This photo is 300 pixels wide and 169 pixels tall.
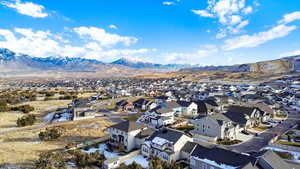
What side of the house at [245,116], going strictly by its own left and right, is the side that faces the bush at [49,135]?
right

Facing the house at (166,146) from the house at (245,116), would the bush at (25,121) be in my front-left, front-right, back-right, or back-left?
front-right

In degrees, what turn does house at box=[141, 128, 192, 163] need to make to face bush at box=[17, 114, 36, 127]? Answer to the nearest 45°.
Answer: approximately 90° to its right

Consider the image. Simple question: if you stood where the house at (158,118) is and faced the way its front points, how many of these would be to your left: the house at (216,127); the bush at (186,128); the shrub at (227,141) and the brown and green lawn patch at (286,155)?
4

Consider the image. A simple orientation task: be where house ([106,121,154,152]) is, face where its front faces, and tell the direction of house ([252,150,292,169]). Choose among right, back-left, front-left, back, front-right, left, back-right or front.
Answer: left

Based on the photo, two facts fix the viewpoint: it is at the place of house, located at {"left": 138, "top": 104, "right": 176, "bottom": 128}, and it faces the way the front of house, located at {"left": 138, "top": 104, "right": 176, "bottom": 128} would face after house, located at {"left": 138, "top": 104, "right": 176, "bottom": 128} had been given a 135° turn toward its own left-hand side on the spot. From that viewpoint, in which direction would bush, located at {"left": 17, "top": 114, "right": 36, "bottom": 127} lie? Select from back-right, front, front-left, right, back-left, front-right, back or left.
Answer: back

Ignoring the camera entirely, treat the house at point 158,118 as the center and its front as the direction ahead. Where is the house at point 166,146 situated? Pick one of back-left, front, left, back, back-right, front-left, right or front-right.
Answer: front-left

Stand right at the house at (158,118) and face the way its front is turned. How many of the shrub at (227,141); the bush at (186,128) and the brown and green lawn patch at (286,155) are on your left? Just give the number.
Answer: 3

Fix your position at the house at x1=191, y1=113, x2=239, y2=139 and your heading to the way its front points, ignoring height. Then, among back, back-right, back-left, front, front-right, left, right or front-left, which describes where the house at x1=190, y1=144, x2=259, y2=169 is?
front-right

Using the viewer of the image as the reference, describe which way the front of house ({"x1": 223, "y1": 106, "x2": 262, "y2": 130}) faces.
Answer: facing the viewer and to the right of the viewer

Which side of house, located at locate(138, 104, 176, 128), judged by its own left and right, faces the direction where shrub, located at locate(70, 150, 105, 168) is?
front

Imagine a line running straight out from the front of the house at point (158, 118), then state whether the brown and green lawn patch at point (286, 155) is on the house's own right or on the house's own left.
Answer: on the house's own left

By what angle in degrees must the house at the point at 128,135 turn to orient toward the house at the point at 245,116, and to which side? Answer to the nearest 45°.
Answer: approximately 135° to its left

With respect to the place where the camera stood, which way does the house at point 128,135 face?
facing the viewer and to the left of the viewer

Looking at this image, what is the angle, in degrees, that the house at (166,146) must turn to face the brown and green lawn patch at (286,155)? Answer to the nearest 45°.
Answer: approximately 135° to its left

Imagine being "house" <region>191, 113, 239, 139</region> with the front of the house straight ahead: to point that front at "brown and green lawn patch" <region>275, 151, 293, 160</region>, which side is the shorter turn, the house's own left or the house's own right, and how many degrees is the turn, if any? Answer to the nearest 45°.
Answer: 0° — it already faces it
